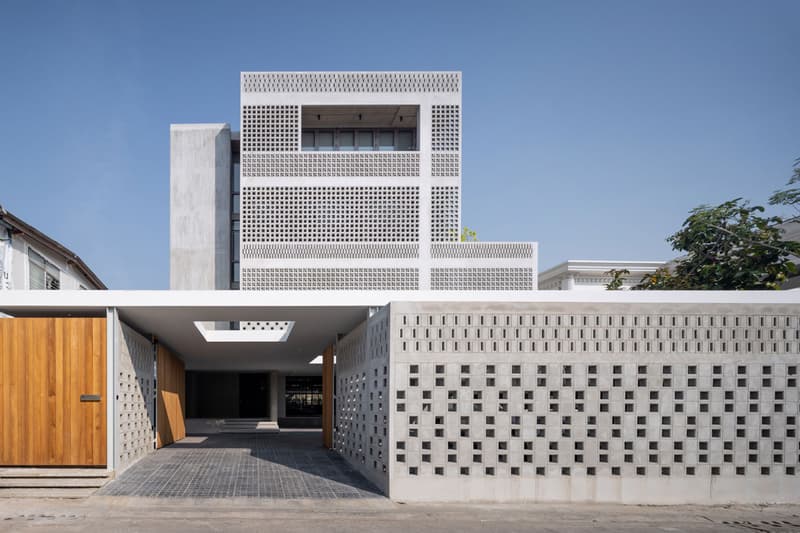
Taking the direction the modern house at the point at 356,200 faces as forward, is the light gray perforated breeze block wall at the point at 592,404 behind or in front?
in front

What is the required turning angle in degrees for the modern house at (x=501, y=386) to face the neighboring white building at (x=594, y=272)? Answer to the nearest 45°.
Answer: approximately 180°

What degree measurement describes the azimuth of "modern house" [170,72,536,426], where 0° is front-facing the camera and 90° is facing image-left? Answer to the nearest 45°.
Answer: approximately 0°
